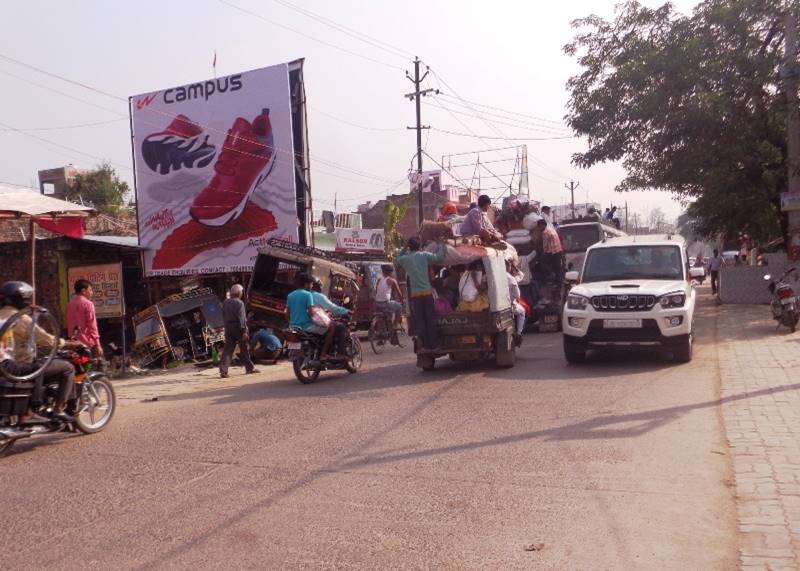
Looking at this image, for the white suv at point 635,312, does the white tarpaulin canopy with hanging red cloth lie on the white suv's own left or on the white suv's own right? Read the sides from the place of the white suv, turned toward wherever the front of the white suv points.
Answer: on the white suv's own right

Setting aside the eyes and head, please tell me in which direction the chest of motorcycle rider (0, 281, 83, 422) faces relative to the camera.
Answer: to the viewer's right

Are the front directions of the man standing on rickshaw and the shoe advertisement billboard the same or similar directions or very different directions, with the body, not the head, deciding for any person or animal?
very different directions

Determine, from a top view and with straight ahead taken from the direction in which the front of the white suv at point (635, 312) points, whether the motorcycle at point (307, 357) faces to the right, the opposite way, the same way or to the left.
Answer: the opposite way

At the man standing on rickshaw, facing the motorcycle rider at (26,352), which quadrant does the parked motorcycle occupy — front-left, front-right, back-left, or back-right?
back-left

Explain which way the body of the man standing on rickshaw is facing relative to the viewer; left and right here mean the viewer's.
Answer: facing away from the viewer

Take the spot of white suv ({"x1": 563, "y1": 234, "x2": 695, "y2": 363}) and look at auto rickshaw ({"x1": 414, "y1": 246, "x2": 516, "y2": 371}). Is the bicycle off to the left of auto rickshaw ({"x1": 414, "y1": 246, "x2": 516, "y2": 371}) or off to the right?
right

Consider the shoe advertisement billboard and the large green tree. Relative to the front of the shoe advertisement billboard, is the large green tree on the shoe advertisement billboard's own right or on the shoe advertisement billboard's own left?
on the shoe advertisement billboard's own left
